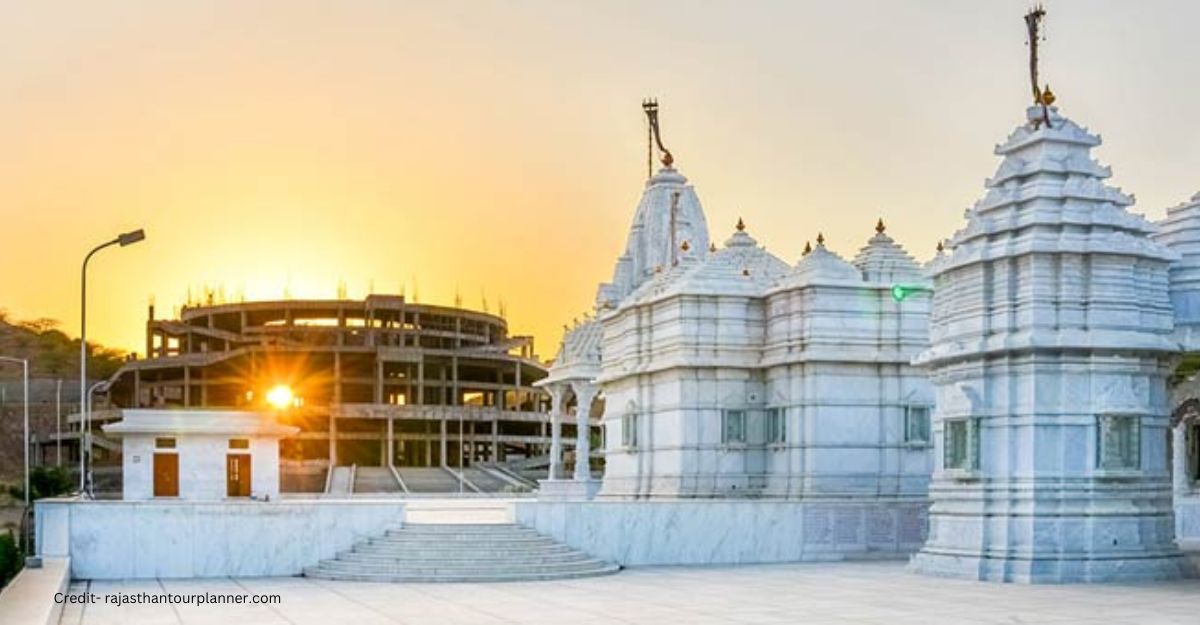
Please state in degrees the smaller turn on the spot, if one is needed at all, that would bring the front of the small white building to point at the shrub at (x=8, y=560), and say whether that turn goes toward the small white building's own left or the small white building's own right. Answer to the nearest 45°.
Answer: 0° — it already faces it

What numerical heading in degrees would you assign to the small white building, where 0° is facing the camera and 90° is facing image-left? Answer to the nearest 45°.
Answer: approximately 0°

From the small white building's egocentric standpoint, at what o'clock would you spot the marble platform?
The marble platform is roughly at 12 o'clock from the small white building.
